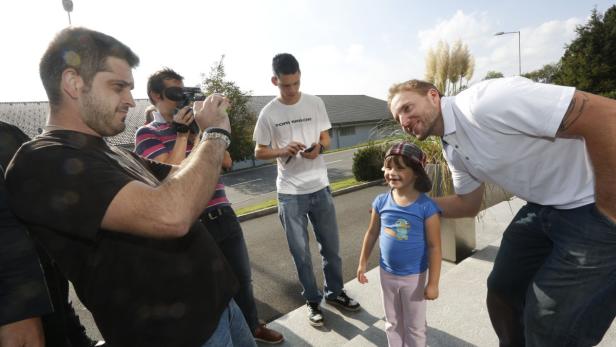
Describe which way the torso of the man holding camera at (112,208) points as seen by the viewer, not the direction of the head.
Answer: to the viewer's right

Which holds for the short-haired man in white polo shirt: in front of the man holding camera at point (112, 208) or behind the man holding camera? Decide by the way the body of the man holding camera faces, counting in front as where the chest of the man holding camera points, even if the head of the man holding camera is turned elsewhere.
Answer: in front

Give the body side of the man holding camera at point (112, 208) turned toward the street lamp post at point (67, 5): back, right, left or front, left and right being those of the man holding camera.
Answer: left

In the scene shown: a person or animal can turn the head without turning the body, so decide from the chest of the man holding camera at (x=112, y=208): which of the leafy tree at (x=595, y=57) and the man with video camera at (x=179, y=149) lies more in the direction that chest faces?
the leafy tree

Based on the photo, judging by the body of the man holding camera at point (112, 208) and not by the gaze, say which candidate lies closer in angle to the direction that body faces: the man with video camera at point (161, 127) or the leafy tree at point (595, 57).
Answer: the leafy tree

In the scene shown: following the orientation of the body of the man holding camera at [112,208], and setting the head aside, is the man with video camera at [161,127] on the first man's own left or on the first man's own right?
on the first man's own left

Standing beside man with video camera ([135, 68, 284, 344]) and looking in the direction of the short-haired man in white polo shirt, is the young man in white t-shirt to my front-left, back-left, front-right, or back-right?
front-left

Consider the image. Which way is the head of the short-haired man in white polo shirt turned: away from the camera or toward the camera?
toward the camera

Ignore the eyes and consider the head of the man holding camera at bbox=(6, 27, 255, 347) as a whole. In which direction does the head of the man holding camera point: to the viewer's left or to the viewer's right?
to the viewer's right

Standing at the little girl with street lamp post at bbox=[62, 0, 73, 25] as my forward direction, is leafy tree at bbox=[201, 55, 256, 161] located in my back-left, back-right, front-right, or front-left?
front-right

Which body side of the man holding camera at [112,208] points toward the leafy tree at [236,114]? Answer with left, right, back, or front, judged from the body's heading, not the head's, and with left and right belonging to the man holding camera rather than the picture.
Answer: left

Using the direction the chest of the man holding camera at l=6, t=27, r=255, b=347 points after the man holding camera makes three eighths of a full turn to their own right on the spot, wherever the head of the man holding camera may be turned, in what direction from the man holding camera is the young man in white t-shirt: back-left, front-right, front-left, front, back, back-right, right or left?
back

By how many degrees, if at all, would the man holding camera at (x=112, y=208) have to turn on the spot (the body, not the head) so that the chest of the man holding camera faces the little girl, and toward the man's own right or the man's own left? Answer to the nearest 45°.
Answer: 0° — they already face them

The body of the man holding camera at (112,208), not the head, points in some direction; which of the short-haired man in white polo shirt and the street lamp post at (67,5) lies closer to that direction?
the short-haired man in white polo shirt
